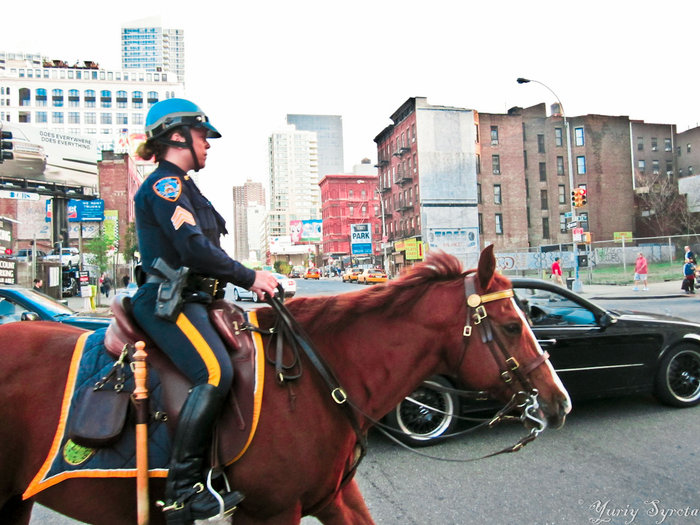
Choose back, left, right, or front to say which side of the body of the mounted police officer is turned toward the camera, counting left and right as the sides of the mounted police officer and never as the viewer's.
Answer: right

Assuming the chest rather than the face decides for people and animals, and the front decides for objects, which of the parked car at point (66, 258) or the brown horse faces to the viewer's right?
the brown horse

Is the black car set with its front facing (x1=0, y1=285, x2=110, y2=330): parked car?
no

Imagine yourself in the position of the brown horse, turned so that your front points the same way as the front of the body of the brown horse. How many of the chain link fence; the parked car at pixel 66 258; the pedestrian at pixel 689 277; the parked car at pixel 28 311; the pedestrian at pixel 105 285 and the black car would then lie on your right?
0

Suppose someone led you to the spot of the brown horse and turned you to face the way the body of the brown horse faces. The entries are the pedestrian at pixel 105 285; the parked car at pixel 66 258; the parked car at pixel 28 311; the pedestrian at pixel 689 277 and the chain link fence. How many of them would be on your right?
0

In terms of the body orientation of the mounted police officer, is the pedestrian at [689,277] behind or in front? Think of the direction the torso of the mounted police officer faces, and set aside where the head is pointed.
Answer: in front

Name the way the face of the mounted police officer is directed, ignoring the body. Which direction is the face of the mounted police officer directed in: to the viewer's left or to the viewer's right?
to the viewer's right

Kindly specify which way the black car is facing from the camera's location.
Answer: facing to the right of the viewer

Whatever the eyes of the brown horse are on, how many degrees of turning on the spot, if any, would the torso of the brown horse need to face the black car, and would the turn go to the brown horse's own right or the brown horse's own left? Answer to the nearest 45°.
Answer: approximately 45° to the brown horse's own left

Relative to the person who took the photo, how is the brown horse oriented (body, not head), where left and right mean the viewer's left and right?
facing to the right of the viewer

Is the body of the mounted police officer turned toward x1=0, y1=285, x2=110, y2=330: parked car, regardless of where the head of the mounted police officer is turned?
no

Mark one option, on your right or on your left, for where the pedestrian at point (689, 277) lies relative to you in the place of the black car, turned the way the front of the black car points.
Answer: on your left

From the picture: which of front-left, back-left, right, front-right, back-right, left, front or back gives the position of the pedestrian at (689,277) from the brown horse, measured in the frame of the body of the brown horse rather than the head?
front-left

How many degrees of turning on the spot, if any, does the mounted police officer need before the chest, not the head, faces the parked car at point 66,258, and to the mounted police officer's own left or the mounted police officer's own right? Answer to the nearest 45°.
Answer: approximately 90° to the mounted police officer's own left

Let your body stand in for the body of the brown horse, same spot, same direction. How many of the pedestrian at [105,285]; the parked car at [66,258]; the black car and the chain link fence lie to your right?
0
